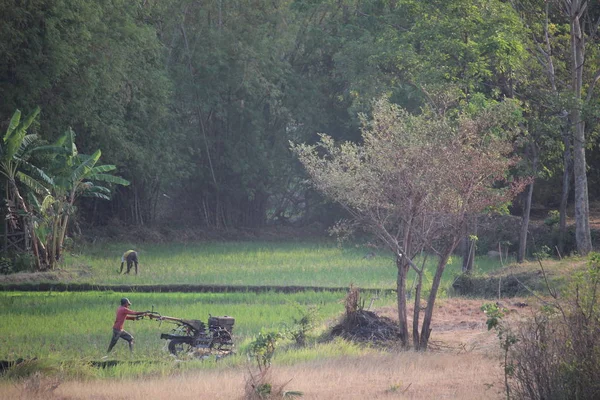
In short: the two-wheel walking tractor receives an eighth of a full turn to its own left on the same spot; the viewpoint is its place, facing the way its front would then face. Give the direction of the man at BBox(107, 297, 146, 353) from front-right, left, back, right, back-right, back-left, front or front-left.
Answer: back-left

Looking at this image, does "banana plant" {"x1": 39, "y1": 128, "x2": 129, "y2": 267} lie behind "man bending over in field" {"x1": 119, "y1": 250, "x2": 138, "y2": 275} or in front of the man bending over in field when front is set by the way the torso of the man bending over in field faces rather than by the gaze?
in front

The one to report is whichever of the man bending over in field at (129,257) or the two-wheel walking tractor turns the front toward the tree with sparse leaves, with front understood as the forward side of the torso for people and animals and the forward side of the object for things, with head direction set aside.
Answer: the two-wheel walking tractor

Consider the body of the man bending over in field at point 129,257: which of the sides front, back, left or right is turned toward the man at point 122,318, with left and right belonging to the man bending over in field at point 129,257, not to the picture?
left

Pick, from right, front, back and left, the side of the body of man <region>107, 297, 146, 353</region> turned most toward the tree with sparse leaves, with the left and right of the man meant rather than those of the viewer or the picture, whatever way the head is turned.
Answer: front

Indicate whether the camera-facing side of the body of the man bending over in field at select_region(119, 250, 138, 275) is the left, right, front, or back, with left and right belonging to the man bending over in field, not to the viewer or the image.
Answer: left

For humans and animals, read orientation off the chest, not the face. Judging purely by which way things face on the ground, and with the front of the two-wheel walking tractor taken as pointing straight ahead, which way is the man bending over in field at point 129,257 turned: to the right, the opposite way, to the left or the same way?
the opposite way

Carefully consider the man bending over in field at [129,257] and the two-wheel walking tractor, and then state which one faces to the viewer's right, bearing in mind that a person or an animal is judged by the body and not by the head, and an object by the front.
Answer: the two-wheel walking tractor

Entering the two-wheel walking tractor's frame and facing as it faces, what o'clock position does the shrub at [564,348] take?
The shrub is roughly at 2 o'clock from the two-wheel walking tractor.

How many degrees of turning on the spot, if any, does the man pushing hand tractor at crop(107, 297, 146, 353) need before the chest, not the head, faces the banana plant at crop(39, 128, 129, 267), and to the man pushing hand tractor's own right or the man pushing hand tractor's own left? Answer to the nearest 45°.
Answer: approximately 90° to the man pushing hand tractor's own left

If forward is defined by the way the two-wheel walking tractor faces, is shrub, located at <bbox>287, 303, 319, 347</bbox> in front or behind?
in front

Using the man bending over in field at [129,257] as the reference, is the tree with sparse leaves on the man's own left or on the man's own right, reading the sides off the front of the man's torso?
on the man's own left

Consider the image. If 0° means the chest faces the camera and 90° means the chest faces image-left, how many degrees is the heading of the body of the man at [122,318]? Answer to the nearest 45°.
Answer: approximately 270°

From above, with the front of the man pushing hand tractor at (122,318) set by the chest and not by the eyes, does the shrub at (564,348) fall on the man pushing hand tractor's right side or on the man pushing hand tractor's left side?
on the man pushing hand tractor's right side

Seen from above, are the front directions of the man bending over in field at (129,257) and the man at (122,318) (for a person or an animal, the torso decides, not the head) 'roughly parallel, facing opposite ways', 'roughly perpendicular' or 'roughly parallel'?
roughly parallel, facing opposite ways

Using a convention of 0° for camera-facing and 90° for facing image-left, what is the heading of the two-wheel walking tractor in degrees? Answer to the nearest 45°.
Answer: approximately 270°
